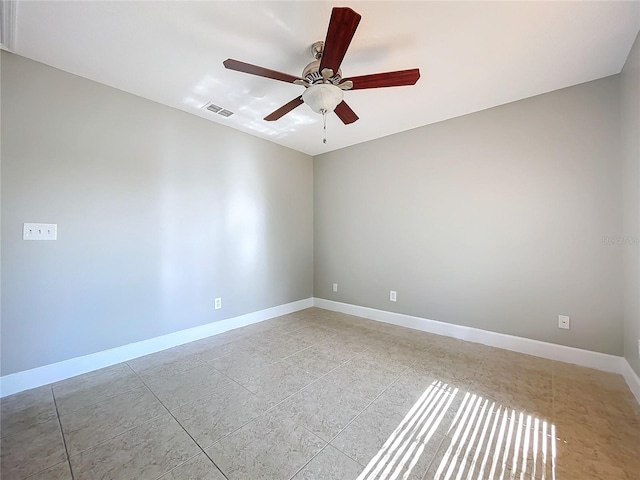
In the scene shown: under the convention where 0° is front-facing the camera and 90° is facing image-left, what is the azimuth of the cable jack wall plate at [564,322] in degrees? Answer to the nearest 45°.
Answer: approximately 0°

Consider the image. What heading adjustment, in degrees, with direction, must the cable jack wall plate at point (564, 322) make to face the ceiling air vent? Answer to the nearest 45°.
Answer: approximately 45° to its right

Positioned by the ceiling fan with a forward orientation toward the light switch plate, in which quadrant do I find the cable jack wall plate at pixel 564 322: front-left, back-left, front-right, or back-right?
back-right

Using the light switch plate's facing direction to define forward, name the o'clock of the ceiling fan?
The ceiling fan is roughly at 11 o'clock from the light switch plate.

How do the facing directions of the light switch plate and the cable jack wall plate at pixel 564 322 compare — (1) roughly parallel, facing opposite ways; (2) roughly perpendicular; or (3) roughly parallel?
roughly perpendicular

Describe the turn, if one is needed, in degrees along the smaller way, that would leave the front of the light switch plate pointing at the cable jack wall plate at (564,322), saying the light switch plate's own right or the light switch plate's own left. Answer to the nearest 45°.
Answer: approximately 45° to the light switch plate's own left

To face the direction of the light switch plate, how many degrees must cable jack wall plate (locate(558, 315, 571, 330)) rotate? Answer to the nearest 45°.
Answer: approximately 45° to its right

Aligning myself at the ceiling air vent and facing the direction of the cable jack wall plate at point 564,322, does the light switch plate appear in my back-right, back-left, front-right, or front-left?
back-right
